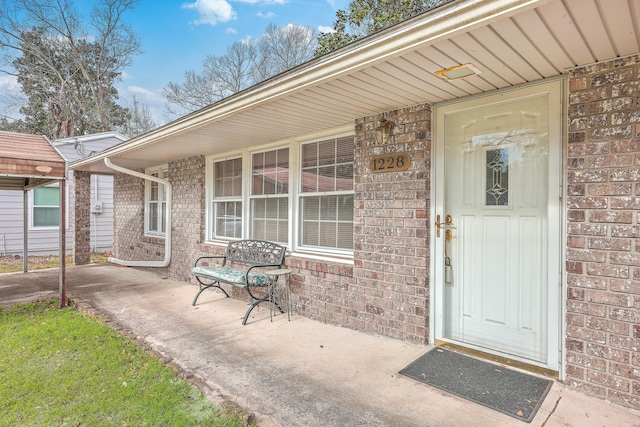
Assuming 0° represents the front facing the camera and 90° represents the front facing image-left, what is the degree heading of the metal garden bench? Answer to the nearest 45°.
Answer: approximately 45°

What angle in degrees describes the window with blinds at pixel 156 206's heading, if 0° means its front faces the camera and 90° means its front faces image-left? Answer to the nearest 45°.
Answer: approximately 45°

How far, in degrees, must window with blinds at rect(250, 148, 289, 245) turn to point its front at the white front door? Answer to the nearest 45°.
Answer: approximately 90° to its left

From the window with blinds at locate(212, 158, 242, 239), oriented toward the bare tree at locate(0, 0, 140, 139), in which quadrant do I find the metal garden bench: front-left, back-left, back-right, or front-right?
back-left

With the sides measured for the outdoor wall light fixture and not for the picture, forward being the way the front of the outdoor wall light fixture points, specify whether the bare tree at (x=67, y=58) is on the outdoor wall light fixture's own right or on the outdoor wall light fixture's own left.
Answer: on the outdoor wall light fixture's own right

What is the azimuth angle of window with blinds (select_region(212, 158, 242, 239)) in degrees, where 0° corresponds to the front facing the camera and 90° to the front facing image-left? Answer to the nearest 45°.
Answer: approximately 45°

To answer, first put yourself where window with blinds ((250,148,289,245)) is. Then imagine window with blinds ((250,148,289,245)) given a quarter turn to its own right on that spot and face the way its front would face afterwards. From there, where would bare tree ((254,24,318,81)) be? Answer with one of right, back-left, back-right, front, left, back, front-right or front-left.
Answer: front-right
